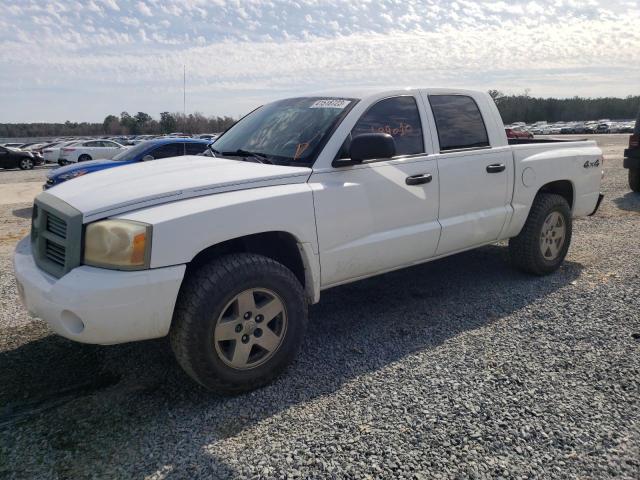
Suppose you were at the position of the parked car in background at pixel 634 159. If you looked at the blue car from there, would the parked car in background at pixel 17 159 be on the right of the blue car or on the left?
right

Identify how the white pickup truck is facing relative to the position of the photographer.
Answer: facing the viewer and to the left of the viewer

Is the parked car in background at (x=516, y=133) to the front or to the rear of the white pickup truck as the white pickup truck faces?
to the rear

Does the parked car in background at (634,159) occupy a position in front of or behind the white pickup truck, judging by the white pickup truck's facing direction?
behind
